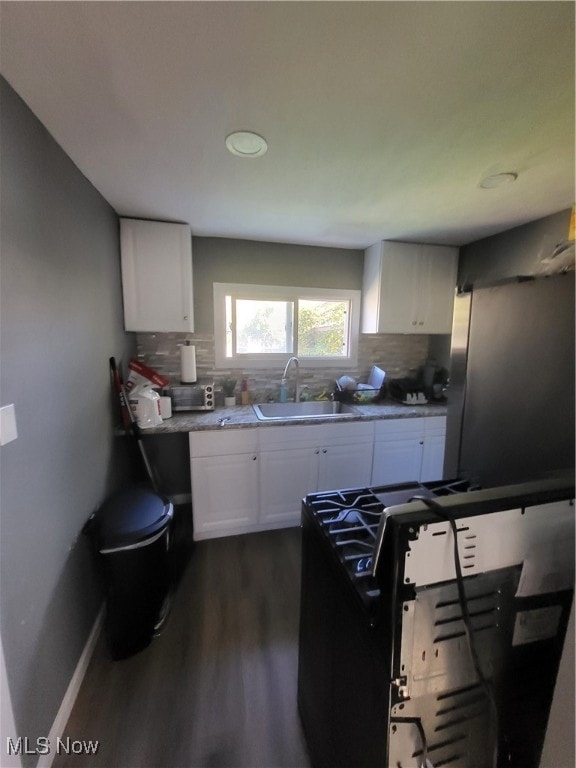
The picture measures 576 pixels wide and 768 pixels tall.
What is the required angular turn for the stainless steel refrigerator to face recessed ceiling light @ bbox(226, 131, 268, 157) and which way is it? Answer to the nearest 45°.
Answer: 0° — it already faces it

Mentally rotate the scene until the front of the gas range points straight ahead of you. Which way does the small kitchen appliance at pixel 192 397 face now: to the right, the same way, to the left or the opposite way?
the opposite way

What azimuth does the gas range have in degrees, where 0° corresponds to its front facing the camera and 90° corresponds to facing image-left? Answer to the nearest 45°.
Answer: approximately 135°

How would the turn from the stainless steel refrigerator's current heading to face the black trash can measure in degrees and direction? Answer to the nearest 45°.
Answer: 0° — it already faces it

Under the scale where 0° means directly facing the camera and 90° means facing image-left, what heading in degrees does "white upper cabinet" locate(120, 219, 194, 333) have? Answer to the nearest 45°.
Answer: approximately 0°

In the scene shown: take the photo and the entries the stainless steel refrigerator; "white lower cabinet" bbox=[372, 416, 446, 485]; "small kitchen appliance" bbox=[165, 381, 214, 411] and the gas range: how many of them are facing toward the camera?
2

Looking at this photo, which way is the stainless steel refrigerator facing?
to the viewer's left
